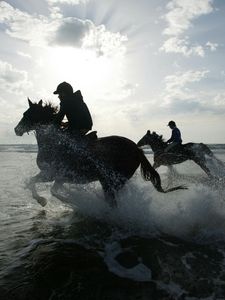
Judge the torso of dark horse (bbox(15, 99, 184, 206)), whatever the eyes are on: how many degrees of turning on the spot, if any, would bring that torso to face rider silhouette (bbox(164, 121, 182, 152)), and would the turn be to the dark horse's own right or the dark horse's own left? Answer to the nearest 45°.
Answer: approximately 135° to the dark horse's own right

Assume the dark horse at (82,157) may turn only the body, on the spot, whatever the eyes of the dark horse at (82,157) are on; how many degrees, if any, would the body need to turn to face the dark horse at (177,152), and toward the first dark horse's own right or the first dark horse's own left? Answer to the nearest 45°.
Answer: approximately 135° to the first dark horse's own right

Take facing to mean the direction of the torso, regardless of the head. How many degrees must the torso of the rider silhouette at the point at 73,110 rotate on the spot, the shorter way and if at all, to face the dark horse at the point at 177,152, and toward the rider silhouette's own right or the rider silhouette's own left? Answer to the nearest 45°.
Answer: approximately 135° to the rider silhouette's own right

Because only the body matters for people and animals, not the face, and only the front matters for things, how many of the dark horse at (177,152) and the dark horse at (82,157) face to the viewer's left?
2

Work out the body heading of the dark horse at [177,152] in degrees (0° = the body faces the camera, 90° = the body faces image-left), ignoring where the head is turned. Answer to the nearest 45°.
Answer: approximately 90°

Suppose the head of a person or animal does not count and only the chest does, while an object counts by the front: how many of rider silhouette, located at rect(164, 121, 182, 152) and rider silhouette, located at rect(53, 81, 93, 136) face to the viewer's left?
2

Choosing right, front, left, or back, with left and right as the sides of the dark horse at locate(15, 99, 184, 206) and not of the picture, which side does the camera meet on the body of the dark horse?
left

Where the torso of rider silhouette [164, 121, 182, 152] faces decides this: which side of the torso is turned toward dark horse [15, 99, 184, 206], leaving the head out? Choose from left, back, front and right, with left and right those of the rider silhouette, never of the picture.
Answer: left

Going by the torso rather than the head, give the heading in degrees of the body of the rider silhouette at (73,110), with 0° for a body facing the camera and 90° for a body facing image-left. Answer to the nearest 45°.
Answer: approximately 90°

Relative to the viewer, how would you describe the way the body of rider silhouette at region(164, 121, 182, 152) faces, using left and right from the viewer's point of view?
facing to the left of the viewer
